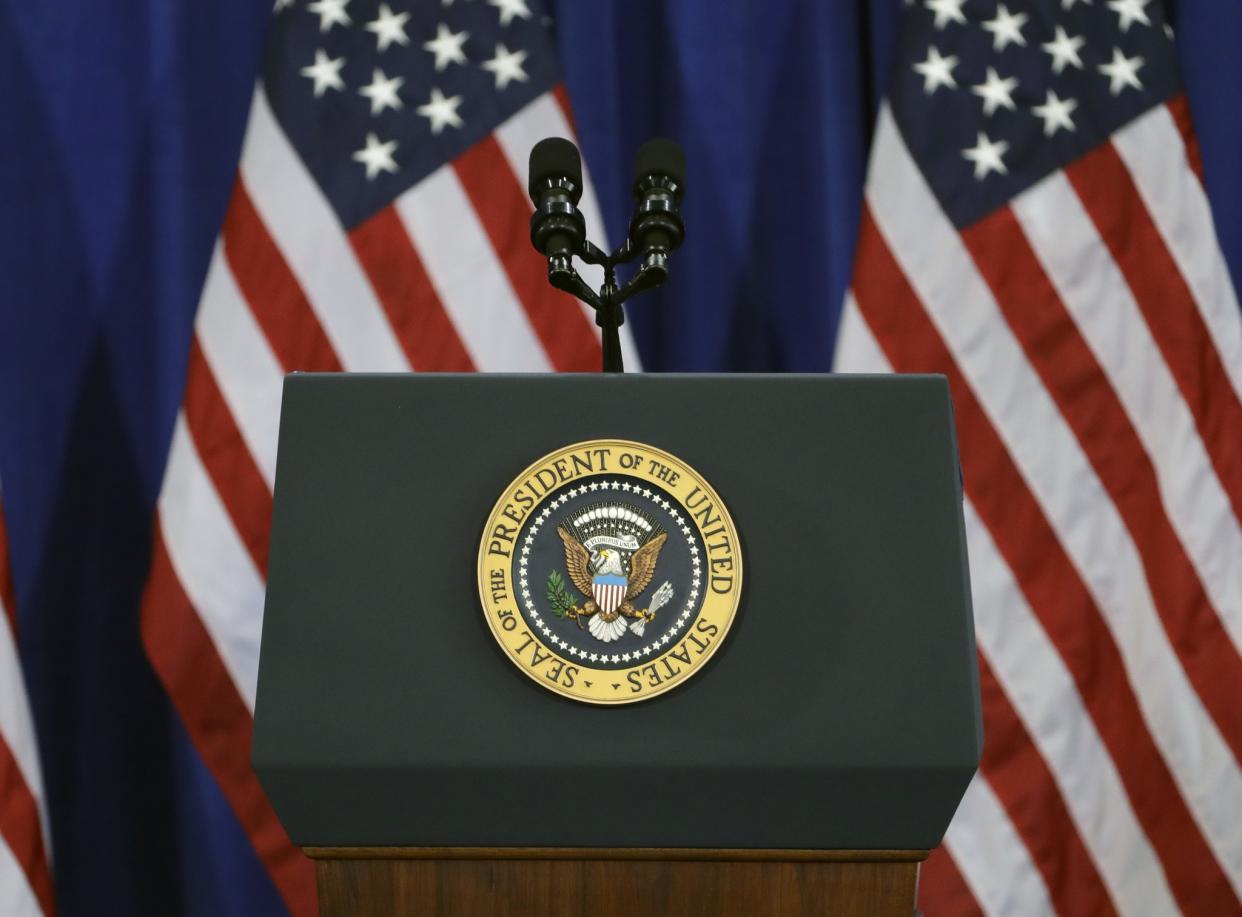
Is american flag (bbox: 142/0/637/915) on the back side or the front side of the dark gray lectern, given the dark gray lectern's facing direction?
on the back side

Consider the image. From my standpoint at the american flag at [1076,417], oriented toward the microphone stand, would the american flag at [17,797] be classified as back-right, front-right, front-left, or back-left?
front-right

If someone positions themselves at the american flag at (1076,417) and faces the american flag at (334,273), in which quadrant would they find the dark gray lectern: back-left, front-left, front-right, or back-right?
front-left

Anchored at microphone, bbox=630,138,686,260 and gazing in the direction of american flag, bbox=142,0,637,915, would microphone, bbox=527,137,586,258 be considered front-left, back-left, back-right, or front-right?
front-left

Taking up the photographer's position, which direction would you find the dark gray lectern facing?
facing the viewer

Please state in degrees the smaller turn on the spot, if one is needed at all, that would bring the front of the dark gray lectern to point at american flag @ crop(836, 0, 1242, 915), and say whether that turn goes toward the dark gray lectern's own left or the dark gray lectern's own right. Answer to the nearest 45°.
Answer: approximately 135° to the dark gray lectern's own left

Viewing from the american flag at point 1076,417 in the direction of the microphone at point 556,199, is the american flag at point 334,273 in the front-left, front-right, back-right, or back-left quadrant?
front-right
